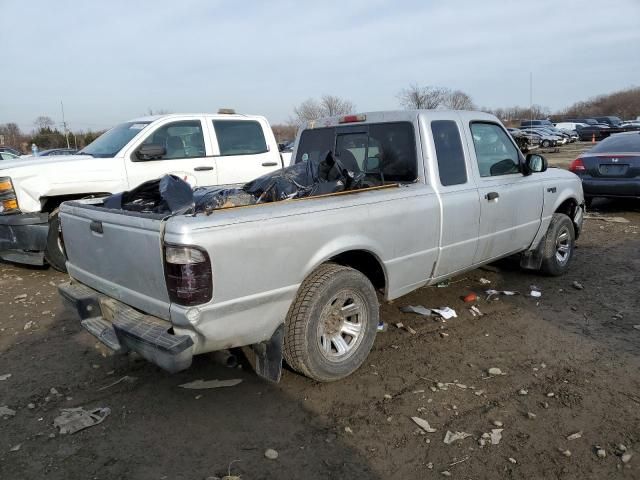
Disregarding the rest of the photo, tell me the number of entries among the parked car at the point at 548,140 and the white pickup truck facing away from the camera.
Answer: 0

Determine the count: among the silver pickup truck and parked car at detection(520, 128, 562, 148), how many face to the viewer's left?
0

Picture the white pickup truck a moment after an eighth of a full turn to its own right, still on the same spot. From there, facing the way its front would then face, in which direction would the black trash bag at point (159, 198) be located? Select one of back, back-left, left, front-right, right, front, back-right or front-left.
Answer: left

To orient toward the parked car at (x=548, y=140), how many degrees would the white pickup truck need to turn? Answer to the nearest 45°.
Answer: approximately 180°

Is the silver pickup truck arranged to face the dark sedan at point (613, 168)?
yes

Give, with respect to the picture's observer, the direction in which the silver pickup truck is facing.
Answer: facing away from the viewer and to the right of the viewer

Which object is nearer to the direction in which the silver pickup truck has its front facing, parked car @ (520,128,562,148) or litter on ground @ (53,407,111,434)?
the parked car

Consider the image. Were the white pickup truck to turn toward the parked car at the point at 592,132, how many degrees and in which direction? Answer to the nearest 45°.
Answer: approximately 180°

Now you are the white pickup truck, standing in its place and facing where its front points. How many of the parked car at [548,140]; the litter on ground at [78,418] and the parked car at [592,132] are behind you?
2

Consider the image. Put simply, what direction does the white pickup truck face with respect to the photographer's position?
facing the viewer and to the left of the viewer

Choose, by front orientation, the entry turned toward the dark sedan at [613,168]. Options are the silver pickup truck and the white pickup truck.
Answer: the silver pickup truck

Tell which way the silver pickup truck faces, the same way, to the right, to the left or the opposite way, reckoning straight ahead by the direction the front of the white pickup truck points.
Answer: the opposite way
